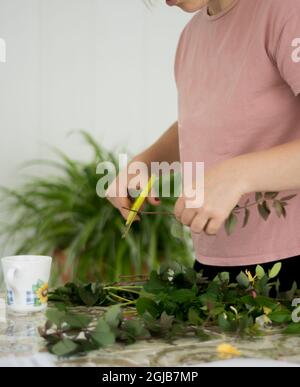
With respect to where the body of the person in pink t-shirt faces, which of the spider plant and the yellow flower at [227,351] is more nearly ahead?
the yellow flower

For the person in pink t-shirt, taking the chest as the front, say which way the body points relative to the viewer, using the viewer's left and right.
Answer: facing the viewer and to the left of the viewer

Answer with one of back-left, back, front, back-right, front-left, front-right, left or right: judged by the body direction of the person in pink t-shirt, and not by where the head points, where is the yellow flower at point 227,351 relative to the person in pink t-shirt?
front-left

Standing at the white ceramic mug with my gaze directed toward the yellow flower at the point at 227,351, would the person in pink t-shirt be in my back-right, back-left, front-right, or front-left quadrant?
front-left

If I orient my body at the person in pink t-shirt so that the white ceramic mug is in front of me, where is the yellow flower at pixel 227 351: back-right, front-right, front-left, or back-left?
front-left

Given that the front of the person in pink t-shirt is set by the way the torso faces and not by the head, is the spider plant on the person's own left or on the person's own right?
on the person's own right
